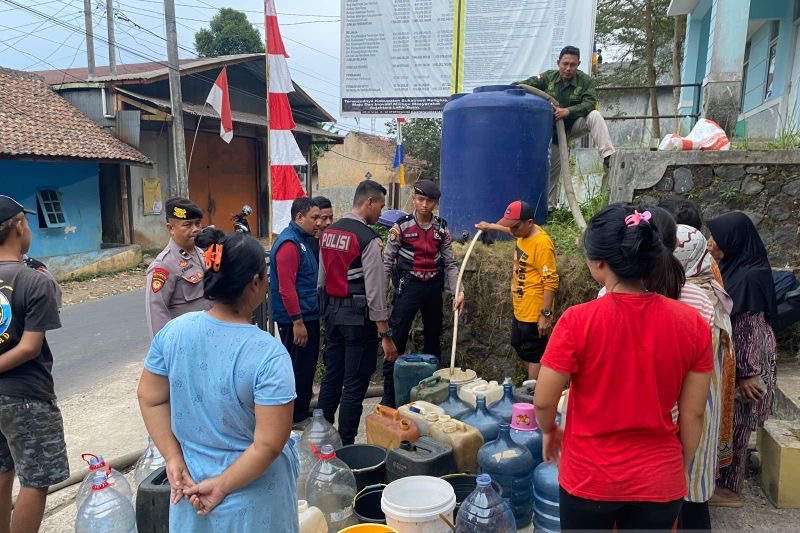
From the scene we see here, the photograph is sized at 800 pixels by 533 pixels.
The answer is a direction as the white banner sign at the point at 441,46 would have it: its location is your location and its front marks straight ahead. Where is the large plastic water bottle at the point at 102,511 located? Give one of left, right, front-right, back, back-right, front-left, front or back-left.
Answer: front

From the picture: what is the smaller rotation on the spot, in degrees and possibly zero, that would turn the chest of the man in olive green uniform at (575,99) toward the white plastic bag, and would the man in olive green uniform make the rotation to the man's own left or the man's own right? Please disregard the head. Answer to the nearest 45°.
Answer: approximately 45° to the man's own left

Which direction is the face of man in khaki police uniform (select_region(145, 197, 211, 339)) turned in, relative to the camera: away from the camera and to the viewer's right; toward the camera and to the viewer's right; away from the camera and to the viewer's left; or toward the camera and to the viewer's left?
toward the camera and to the viewer's right

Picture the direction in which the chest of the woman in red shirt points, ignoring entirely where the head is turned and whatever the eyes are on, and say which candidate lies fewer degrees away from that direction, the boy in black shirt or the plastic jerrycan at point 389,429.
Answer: the plastic jerrycan

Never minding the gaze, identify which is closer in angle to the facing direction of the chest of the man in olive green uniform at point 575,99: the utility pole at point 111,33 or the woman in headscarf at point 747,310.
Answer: the woman in headscarf

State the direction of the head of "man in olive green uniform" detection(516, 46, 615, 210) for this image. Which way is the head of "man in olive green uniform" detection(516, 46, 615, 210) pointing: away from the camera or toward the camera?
toward the camera

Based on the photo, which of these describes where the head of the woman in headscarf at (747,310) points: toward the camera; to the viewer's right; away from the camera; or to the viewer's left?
to the viewer's left

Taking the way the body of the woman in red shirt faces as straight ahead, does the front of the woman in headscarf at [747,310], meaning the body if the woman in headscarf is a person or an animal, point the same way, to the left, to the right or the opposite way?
to the left

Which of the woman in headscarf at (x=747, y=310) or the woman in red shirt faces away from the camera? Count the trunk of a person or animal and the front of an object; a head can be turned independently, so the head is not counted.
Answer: the woman in red shirt
